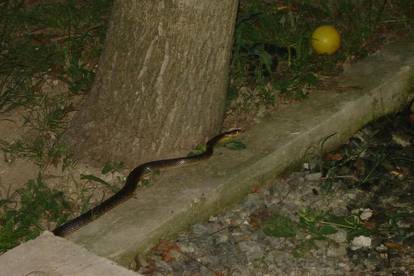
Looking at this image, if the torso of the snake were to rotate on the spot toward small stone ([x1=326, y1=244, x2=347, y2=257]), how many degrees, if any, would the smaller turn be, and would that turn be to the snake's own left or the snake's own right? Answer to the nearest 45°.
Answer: approximately 45° to the snake's own right

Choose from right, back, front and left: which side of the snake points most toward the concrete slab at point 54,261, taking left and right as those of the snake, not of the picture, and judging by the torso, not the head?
back

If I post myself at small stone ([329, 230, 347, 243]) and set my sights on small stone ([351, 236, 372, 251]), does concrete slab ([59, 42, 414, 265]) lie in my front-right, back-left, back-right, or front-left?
back-left

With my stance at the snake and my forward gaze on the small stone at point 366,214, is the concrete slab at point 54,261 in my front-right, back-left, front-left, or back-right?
back-right

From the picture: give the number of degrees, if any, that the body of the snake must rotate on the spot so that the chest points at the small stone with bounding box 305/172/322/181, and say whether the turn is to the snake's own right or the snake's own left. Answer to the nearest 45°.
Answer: approximately 45° to the snake's own right

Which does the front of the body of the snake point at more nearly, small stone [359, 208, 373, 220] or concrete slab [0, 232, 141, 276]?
the small stone

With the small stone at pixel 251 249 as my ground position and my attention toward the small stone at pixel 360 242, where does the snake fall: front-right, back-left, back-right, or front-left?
back-left

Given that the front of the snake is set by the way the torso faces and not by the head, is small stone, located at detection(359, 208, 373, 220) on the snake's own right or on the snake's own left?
on the snake's own right

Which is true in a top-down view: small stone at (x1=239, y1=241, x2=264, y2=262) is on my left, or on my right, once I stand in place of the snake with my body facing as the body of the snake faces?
on my right

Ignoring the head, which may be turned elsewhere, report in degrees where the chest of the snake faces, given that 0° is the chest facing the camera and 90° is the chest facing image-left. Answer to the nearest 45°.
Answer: approximately 225°
